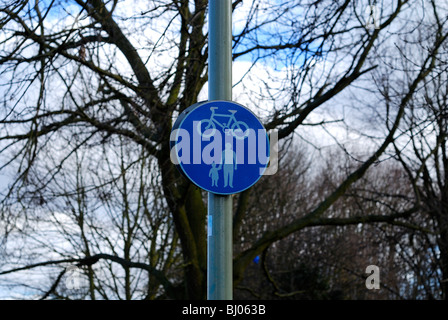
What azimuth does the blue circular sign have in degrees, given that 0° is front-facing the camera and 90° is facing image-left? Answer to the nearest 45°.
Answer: approximately 0°
